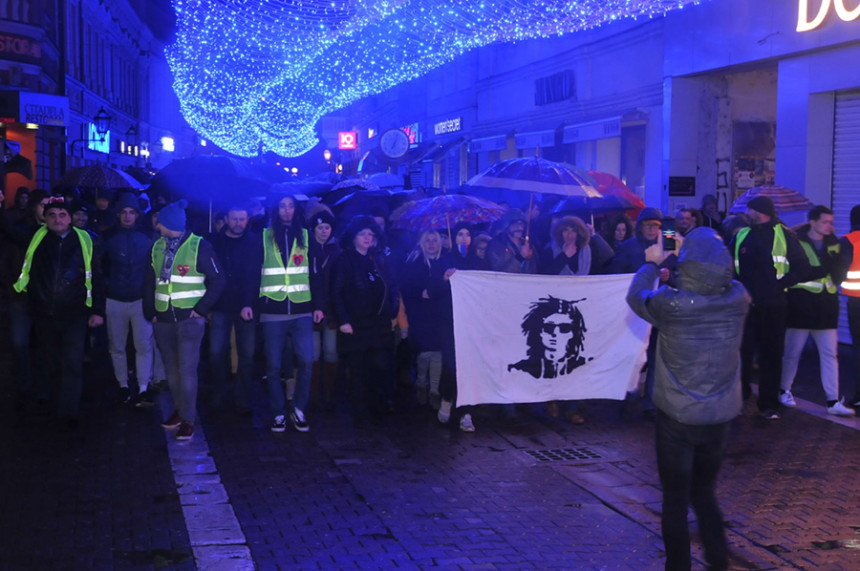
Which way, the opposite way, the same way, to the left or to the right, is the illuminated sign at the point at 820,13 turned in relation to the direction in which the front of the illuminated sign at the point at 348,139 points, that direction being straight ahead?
to the right

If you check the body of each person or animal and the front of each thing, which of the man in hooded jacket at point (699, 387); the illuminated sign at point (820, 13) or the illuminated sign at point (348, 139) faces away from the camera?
the man in hooded jacket

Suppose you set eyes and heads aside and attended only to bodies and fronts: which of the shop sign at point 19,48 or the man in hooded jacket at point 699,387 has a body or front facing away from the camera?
the man in hooded jacket

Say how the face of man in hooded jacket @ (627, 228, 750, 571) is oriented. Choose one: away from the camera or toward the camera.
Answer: away from the camera

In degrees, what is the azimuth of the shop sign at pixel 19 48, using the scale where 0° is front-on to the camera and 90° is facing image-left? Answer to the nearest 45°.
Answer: approximately 315°

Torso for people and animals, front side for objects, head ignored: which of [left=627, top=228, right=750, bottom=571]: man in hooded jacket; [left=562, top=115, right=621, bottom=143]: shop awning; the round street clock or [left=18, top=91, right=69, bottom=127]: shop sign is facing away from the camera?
the man in hooded jacket

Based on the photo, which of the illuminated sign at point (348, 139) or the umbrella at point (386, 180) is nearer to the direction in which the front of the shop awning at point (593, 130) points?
the umbrella

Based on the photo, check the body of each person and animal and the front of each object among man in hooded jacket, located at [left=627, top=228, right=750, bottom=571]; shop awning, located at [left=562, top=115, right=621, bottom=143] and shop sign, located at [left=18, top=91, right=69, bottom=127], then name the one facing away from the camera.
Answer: the man in hooded jacket

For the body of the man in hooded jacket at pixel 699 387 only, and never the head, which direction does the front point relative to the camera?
away from the camera

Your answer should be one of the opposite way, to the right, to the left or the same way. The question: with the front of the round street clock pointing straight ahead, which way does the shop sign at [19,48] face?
to the left

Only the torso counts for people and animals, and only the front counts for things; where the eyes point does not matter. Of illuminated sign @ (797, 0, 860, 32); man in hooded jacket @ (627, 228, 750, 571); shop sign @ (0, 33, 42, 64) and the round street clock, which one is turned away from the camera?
the man in hooded jacket

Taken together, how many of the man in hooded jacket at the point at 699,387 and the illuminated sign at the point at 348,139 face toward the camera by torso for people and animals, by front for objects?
1
